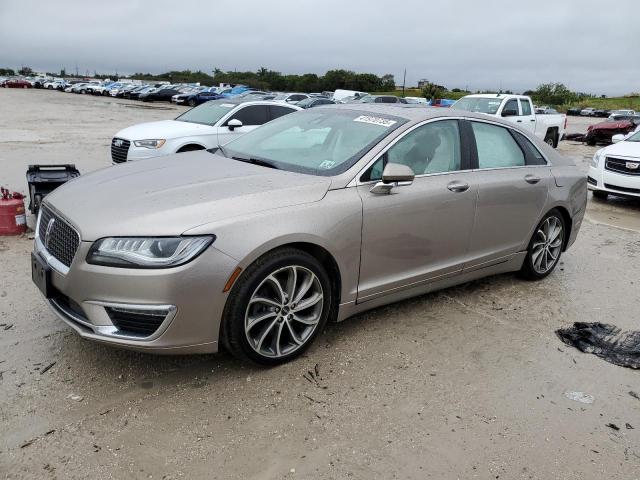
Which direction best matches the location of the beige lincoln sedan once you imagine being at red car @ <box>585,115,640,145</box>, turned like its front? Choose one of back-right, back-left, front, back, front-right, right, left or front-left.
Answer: front-left

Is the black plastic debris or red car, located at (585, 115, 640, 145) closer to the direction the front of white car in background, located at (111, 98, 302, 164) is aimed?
the black plastic debris

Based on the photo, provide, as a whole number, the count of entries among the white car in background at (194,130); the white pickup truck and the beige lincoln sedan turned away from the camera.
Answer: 0

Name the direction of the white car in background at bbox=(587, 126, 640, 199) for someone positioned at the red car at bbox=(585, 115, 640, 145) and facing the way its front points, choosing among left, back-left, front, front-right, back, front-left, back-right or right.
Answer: front-left

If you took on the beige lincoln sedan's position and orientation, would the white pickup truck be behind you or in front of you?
behind

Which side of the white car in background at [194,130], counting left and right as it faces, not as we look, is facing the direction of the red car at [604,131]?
back

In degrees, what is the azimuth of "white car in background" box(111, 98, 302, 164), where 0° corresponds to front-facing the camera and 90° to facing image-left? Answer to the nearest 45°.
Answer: approximately 45°

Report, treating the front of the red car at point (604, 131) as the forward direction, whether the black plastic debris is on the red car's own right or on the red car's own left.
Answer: on the red car's own left

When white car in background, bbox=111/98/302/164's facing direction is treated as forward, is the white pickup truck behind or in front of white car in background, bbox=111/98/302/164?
behind

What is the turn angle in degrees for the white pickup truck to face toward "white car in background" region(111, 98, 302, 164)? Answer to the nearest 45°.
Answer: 0° — it already faces it

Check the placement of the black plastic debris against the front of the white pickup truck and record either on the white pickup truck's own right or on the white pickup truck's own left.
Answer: on the white pickup truck's own left

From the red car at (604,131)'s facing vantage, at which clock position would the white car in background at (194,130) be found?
The white car in background is roughly at 11 o'clock from the red car.

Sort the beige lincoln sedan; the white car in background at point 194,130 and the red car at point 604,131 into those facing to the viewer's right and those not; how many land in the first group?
0

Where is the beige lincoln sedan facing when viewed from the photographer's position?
facing the viewer and to the left of the viewer

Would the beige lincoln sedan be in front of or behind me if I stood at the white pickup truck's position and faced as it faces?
in front

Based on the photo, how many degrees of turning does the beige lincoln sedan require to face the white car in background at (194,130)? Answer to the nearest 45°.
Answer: approximately 135° to its right
